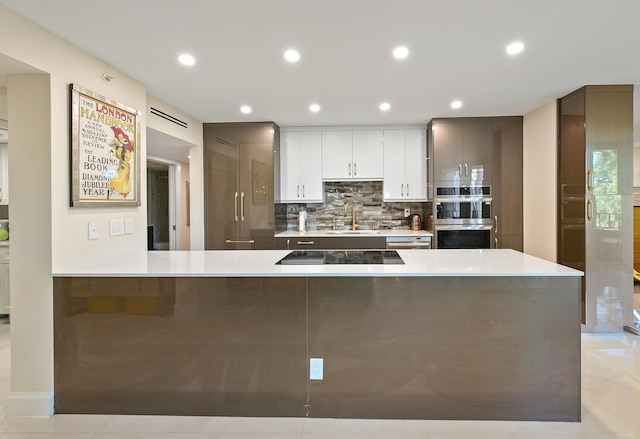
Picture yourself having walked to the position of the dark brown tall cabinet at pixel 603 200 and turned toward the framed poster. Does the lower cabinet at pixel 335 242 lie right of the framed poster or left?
right

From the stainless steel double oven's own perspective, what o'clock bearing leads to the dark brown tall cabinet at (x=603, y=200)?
The dark brown tall cabinet is roughly at 10 o'clock from the stainless steel double oven.

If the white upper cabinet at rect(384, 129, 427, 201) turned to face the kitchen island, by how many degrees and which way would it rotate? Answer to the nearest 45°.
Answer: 0° — it already faces it

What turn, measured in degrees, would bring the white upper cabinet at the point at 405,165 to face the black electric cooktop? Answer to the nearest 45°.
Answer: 0° — it already faces it

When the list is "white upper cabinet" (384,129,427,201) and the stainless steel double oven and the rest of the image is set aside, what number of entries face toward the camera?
2

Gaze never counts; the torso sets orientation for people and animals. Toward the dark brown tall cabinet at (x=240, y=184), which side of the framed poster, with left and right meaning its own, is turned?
left

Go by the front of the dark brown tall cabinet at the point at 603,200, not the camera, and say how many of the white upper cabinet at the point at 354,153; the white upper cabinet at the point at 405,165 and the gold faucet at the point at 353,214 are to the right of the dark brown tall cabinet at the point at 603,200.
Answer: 3

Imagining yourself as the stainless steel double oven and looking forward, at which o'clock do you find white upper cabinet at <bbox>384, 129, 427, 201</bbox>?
The white upper cabinet is roughly at 3 o'clock from the stainless steel double oven.

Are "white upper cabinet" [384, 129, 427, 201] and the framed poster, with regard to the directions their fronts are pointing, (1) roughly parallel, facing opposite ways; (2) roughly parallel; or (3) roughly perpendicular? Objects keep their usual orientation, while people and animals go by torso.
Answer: roughly perpendicular
